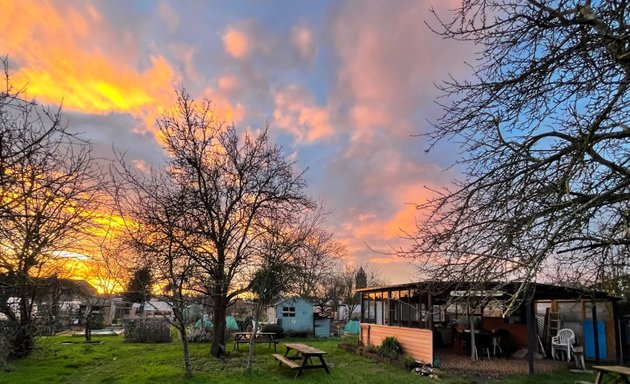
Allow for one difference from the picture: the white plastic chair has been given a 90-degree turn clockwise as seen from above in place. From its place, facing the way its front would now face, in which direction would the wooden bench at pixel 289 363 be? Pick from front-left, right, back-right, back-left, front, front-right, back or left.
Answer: left

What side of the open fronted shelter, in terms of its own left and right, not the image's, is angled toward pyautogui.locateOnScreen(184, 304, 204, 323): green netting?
right

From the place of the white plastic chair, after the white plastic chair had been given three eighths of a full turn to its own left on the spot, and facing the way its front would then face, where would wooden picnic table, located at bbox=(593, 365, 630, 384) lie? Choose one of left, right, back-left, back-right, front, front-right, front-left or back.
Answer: right

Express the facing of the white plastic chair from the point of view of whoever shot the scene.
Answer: facing the viewer and to the left of the viewer

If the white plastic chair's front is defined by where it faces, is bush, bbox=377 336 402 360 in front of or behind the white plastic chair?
in front

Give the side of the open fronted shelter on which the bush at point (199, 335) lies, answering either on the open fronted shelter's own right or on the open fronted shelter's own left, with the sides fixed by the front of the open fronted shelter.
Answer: on the open fronted shelter's own right

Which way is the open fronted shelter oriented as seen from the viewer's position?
toward the camera
